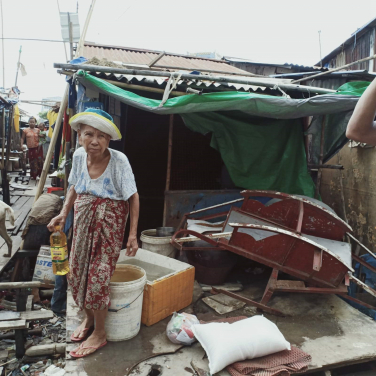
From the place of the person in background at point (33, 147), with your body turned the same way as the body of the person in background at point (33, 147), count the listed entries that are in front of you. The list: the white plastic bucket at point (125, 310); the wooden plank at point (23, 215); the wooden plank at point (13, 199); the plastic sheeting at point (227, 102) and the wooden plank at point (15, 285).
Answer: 5

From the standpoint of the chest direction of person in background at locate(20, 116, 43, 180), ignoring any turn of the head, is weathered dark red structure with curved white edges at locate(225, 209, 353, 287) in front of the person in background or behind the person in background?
in front

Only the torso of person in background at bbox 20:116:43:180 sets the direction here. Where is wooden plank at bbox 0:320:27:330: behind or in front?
in front

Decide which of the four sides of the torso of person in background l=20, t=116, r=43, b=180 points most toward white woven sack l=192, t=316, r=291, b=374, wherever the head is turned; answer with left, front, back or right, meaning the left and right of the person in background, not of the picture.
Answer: front

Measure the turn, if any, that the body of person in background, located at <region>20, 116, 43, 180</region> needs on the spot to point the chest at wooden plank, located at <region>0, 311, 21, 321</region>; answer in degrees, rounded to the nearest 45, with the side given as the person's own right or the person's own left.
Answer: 0° — they already face it

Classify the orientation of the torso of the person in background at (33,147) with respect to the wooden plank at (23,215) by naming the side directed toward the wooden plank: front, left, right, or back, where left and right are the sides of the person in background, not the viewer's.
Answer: front

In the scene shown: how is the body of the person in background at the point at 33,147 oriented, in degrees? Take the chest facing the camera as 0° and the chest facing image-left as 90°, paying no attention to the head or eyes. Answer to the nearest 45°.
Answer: approximately 0°

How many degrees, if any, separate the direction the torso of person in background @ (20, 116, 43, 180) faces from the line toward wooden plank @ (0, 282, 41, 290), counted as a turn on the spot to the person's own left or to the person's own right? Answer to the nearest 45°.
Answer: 0° — they already face it

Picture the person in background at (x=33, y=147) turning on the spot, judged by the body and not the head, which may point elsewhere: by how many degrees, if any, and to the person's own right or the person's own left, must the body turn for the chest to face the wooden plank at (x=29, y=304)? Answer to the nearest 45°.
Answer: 0° — they already face it

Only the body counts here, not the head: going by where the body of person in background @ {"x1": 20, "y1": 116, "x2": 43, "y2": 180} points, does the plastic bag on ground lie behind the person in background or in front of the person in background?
in front
